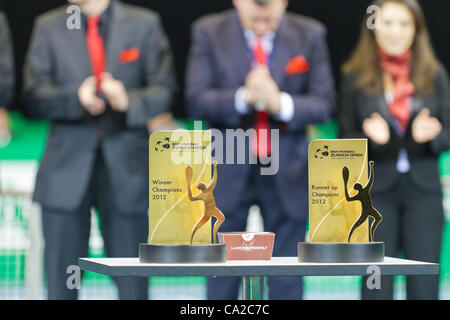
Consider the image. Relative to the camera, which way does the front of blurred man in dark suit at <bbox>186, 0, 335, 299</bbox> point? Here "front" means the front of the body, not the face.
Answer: toward the camera

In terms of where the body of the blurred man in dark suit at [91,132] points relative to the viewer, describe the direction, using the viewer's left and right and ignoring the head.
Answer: facing the viewer

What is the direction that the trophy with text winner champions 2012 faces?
toward the camera

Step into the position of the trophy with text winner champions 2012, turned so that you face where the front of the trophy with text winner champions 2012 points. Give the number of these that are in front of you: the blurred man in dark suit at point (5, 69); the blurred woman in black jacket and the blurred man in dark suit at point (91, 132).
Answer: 0

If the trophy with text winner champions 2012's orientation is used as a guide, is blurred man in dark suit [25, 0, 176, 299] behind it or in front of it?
behind

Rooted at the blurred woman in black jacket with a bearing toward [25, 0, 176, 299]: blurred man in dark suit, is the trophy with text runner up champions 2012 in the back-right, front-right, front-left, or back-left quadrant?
front-left

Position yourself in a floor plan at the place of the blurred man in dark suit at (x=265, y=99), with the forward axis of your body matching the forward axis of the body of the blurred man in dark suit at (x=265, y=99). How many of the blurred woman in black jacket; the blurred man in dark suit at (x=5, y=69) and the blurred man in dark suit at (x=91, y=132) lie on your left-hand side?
1

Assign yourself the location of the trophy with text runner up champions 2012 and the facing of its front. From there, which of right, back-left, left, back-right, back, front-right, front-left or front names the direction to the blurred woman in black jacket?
back

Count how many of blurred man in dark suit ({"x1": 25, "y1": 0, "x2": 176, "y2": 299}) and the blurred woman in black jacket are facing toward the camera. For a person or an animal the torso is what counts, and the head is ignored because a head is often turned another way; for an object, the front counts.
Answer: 2

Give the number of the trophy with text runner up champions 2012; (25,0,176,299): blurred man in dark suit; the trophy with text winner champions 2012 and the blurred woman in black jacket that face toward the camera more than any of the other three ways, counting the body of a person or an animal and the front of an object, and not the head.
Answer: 4

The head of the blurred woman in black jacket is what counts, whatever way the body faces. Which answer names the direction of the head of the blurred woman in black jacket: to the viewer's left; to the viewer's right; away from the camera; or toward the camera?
toward the camera

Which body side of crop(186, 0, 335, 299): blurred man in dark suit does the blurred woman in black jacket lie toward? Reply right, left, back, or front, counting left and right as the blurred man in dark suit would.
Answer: left

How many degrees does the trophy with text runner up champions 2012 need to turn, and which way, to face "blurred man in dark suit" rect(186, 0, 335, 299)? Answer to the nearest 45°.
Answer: approximately 180°

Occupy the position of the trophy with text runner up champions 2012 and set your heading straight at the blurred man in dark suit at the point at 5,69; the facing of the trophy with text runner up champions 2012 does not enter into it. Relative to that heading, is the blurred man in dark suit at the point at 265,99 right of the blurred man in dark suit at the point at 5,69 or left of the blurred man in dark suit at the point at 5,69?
right

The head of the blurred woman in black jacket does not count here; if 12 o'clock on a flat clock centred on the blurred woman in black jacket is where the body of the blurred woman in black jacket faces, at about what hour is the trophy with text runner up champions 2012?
The trophy with text runner up champions 2012 is roughly at 12 o'clock from the blurred woman in black jacket.

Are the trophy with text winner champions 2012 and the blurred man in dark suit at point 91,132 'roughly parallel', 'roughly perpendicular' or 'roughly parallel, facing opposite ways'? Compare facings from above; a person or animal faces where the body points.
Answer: roughly parallel

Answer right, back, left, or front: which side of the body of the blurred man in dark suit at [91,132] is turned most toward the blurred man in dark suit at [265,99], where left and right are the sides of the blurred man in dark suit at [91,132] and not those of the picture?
left
